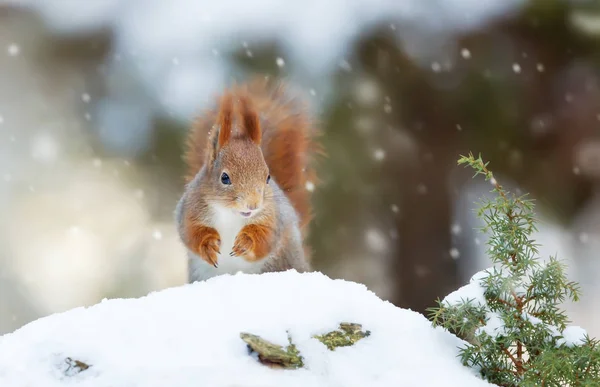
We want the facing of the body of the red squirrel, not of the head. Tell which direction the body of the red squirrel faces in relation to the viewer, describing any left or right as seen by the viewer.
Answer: facing the viewer

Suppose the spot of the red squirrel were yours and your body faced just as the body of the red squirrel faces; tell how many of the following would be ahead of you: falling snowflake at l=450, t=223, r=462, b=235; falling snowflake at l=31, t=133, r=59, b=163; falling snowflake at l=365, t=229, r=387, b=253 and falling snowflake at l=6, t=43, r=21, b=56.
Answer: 0

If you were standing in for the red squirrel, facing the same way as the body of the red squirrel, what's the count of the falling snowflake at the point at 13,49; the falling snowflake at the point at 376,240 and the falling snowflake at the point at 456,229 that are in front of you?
0

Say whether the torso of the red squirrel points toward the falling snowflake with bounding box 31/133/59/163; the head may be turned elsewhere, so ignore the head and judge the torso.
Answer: no

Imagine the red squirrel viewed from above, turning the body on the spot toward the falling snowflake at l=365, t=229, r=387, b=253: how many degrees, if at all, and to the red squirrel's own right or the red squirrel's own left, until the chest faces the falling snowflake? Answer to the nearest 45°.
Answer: approximately 135° to the red squirrel's own left

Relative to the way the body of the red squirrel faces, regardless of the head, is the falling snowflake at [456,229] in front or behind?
behind

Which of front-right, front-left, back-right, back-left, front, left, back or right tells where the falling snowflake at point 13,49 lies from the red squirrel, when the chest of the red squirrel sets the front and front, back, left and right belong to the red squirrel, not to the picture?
back-right
